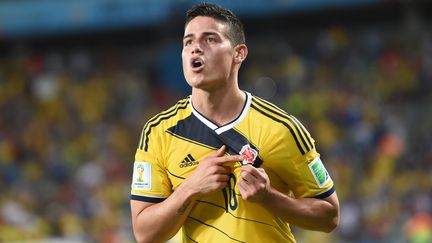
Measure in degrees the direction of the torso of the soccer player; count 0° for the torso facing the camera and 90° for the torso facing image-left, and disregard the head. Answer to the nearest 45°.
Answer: approximately 0°
